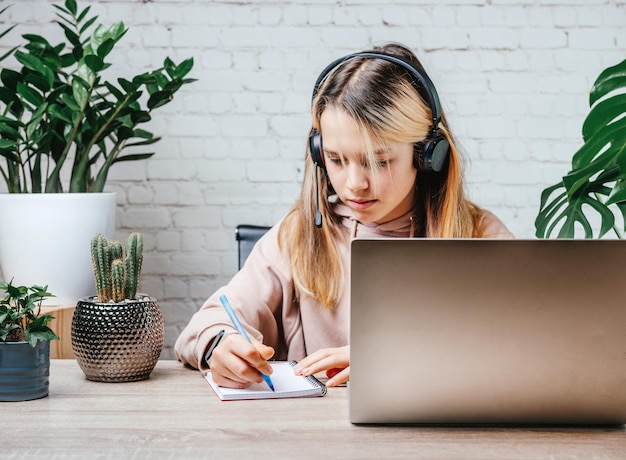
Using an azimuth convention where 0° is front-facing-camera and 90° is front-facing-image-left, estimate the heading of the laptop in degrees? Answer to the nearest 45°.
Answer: approximately 180°

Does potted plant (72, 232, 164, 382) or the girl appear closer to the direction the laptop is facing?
the girl

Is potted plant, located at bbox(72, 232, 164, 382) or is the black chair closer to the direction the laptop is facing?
the black chair

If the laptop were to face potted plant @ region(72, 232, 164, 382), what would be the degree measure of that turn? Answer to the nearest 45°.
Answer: approximately 90° to its left

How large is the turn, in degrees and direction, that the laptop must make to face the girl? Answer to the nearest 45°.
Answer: approximately 45° to its left

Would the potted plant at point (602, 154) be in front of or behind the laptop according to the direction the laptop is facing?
in front

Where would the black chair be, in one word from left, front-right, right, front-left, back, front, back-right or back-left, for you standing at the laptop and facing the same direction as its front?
front-left

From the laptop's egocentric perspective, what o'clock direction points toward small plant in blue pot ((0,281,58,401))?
The small plant in blue pot is roughly at 9 o'clock from the laptop.

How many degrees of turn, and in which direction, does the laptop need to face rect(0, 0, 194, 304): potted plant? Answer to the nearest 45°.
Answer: approximately 45° to its left

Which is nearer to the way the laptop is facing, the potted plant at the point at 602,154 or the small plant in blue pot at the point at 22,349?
the potted plant
